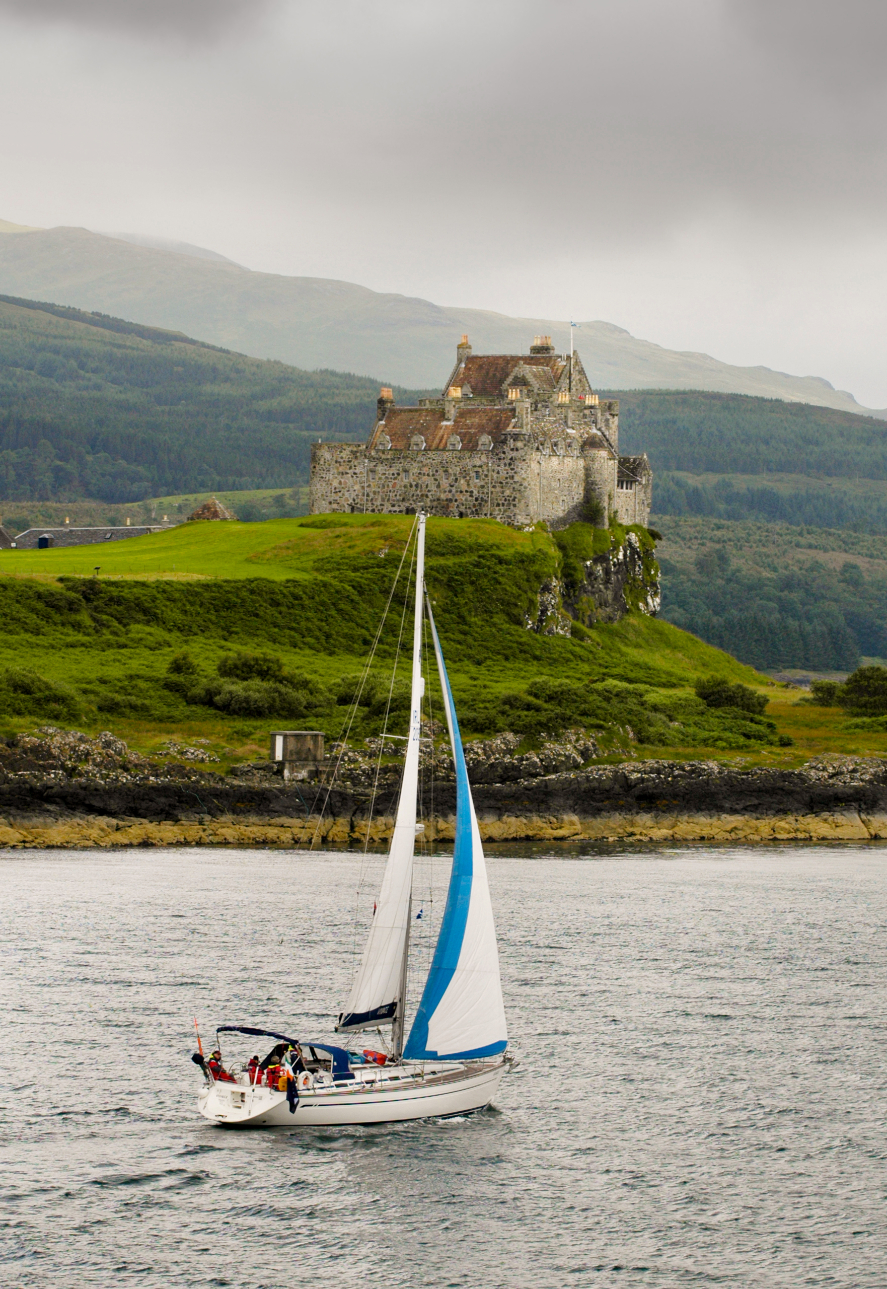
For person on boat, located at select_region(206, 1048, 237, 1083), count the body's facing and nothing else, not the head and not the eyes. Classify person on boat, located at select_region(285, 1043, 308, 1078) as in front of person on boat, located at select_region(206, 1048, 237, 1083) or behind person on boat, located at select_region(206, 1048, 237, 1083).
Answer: in front

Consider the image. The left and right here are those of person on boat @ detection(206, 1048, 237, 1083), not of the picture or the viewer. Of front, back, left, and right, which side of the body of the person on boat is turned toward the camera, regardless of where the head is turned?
right

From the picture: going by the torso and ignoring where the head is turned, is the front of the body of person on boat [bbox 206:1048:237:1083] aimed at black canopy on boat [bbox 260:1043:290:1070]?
yes
